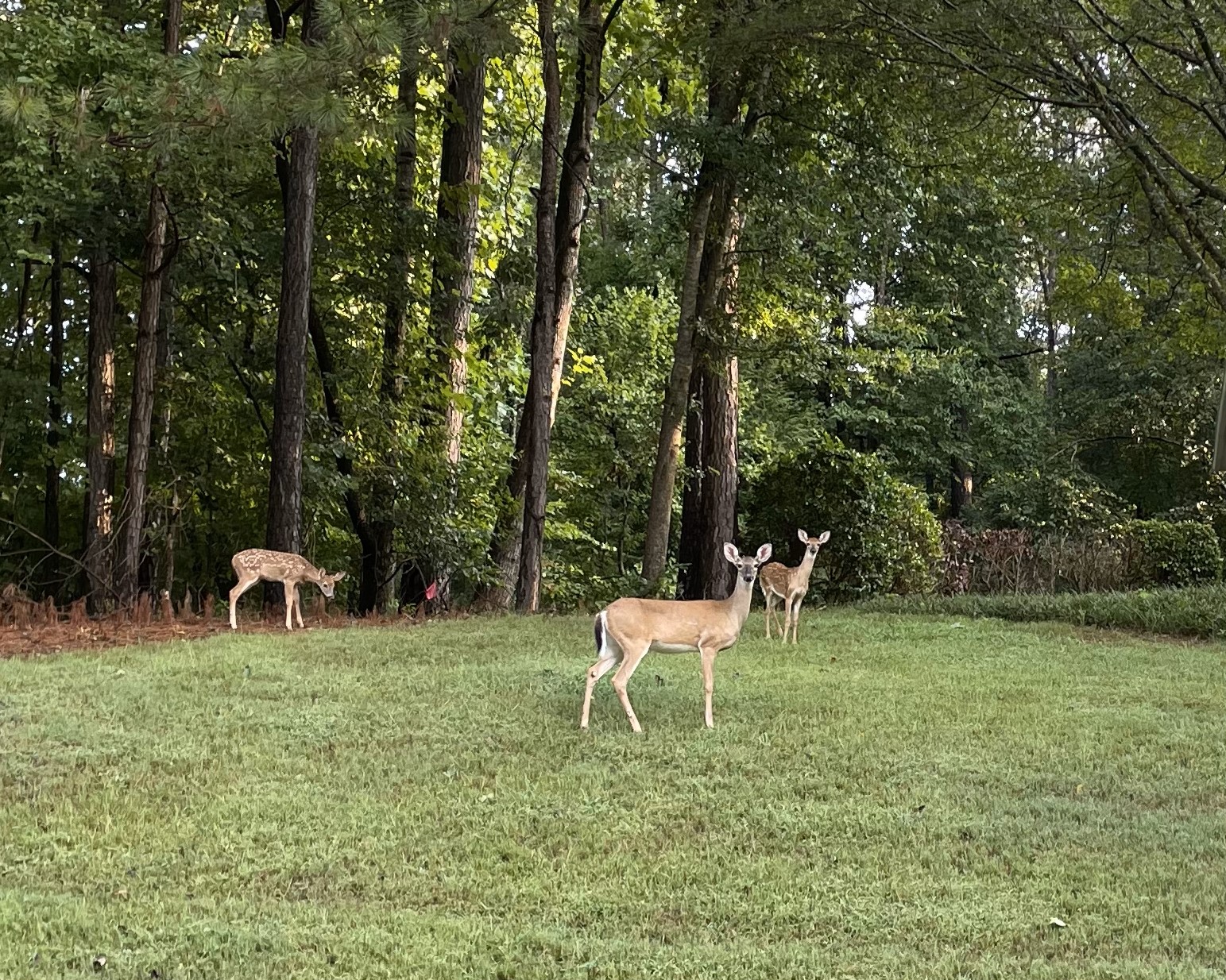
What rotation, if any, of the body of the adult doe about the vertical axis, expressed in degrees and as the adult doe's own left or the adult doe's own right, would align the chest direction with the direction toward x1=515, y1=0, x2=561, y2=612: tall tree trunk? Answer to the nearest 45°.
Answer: approximately 90° to the adult doe's own left

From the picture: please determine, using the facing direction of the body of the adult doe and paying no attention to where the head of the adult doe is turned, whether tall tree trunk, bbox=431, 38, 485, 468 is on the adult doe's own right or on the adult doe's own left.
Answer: on the adult doe's own left

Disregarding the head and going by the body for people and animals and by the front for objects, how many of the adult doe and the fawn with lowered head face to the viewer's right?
2

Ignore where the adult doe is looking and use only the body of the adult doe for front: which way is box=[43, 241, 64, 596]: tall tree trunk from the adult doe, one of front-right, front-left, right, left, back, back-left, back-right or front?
back-left

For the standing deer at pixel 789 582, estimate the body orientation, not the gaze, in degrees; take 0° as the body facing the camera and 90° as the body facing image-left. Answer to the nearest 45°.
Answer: approximately 315°

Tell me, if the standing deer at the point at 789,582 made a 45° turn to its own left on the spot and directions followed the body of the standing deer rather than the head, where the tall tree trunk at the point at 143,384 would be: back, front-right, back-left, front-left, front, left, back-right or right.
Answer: back

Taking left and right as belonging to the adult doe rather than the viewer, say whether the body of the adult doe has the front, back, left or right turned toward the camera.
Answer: right

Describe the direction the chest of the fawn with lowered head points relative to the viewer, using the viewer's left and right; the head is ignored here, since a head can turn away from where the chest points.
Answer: facing to the right of the viewer

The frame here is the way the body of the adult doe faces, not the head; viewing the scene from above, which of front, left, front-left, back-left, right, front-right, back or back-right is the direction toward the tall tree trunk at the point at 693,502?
left
